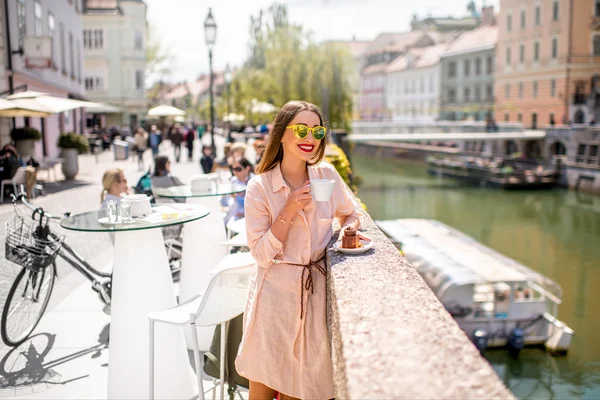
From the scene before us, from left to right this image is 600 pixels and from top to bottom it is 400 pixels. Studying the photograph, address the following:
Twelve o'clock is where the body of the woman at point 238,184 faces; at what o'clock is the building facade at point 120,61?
The building facade is roughly at 4 o'clock from the woman.

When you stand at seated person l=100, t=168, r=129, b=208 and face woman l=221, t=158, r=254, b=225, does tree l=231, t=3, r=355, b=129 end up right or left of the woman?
left

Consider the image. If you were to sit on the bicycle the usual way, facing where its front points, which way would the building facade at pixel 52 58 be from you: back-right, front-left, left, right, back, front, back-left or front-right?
back-right

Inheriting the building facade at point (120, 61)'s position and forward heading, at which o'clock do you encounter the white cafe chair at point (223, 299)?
The white cafe chair is roughly at 12 o'clock from the building facade.

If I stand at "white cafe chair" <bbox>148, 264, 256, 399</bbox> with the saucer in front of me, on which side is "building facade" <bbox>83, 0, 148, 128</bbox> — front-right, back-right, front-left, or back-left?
back-left

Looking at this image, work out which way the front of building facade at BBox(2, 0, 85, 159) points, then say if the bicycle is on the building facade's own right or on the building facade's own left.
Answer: on the building facade's own right

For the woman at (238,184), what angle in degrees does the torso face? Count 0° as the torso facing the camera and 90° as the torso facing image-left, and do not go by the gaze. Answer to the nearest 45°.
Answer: approximately 45°

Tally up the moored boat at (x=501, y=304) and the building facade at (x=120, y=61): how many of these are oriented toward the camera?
1

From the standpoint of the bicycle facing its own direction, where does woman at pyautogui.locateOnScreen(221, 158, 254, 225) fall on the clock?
The woman is roughly at 6 o'clock from the bicycle.

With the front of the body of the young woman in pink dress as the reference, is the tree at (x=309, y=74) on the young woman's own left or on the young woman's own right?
on the young woman's own left
